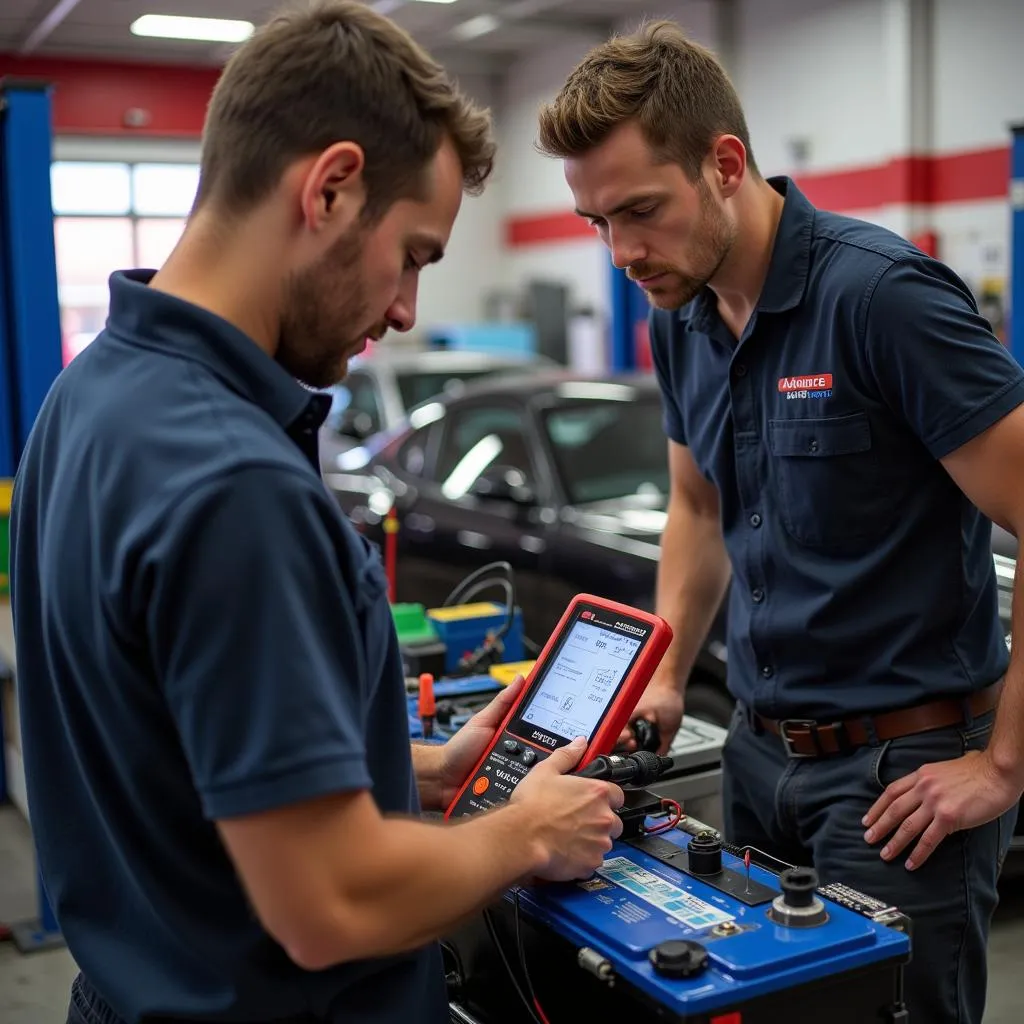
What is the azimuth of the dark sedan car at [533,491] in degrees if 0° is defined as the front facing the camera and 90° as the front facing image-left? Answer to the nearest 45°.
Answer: approximately 315°

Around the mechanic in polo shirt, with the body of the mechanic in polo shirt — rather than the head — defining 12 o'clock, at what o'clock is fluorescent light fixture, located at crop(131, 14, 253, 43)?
The fluorescent light fixture is roughly at 9 o'clock from the mechanic in polo shirt.

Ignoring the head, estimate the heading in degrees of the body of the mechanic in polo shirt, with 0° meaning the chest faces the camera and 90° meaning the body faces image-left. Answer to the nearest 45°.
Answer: approximately 270°

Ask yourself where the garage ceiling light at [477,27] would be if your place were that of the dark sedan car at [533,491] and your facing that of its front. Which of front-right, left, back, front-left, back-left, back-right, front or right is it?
back-left

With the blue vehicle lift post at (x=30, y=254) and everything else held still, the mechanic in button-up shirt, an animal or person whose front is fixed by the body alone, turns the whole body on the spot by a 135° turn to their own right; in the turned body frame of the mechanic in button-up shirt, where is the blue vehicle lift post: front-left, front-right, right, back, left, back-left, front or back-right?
front-left

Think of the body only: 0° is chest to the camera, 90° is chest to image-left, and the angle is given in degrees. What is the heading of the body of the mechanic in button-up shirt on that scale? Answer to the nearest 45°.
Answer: approximately 45°

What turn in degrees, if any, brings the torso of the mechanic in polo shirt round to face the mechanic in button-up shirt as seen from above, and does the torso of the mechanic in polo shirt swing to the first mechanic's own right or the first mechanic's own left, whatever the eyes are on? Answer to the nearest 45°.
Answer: approximately 45° to the first mechanic's own left

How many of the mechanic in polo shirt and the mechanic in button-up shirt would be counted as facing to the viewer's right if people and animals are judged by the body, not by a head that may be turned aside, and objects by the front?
1

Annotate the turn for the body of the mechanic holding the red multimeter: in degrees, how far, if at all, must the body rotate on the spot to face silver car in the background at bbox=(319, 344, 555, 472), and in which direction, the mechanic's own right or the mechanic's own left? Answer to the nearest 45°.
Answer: approximately 90° to the mechanic's own left
